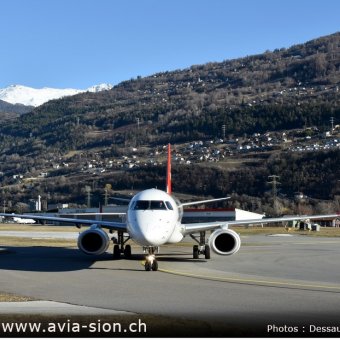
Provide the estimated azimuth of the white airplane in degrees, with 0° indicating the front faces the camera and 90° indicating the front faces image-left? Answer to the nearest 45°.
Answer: approximately 0°
